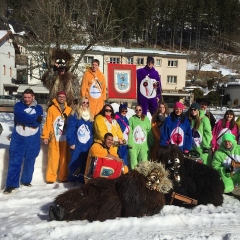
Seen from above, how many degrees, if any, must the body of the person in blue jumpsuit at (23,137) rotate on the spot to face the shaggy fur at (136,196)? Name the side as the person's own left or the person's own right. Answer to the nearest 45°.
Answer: approximately 45° to the person's own left

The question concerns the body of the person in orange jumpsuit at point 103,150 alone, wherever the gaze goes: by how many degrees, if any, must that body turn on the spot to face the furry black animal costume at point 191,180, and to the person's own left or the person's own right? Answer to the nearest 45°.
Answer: approximately 45° to the person's own left

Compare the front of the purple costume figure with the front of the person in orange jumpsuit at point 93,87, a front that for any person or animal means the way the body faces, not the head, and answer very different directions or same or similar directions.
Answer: same or similar directions

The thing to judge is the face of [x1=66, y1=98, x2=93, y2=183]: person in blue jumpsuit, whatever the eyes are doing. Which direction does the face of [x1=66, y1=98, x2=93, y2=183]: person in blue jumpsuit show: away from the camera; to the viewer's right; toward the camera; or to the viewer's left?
toward the camera

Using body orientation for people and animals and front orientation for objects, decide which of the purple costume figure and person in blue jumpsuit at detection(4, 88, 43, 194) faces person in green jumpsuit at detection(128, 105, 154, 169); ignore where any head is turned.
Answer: the purple costume figure

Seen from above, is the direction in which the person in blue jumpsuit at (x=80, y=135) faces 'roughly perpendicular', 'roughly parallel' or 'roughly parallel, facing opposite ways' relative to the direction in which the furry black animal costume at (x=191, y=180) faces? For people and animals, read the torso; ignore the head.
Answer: roughly perpendicular

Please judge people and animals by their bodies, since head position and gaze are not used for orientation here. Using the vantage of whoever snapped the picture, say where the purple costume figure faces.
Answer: facing the viewer

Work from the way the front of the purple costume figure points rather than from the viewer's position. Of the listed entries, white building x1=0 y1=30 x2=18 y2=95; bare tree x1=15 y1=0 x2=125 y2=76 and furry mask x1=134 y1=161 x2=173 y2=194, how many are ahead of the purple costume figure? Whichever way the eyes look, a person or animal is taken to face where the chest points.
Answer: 1

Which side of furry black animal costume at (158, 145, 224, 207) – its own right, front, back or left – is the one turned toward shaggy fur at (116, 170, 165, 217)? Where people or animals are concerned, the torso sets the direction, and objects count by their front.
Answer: front

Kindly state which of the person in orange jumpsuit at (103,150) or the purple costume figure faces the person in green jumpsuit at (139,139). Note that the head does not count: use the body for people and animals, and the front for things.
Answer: the purple costume figure

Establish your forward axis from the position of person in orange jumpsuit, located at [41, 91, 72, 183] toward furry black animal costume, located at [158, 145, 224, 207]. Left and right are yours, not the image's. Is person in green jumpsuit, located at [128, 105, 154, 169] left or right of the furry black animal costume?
left

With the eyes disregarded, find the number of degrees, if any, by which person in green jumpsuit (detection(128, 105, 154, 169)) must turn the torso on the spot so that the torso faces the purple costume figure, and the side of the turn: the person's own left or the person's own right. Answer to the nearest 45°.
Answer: approximately 180°

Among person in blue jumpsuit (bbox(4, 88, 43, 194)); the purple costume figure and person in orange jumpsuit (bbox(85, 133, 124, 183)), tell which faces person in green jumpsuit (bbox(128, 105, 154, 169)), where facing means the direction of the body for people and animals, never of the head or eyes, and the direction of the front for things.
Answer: the purple costume figure

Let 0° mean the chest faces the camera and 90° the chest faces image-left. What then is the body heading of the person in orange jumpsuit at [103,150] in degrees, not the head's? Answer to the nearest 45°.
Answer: approximately 315°

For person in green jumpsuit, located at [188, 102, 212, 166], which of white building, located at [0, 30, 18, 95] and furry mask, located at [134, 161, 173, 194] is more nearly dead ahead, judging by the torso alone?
the furry mask

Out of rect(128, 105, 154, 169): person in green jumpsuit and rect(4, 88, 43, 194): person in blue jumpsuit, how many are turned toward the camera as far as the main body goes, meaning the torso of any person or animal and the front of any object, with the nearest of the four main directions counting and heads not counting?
2

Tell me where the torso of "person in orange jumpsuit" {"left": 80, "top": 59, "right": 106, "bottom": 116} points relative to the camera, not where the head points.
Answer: toward the camera

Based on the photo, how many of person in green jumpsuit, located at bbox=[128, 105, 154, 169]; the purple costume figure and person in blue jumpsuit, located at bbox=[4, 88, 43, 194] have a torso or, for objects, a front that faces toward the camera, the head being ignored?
3

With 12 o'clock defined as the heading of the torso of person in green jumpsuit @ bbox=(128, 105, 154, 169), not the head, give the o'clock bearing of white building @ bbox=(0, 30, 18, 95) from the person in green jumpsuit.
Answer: The white building is roughly at 5 o'clock from the person in green jumpsuit.
